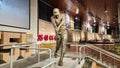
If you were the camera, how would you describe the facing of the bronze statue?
facing the viewer and to the left of the viewer
